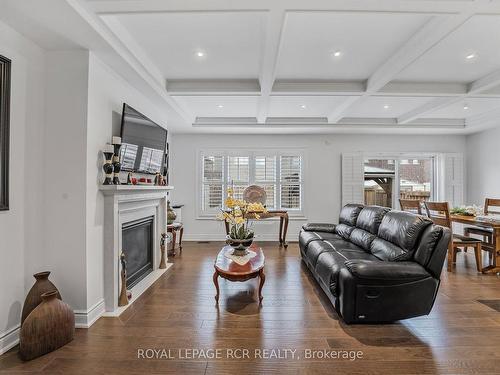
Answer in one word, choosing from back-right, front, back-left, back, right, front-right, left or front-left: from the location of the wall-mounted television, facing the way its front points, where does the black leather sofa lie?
front

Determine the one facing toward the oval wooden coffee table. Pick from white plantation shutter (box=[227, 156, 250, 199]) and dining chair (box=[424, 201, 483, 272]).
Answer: the white plantation shutter

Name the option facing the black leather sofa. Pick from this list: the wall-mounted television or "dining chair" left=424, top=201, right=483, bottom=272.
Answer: the wall-mounted television

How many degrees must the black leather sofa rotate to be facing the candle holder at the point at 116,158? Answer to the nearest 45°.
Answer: approximately 45° to its right

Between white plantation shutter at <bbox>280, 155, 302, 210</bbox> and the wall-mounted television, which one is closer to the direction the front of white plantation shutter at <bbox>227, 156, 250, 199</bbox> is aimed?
the wall-mounted television

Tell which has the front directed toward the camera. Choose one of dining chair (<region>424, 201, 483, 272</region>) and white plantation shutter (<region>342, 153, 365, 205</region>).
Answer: the white plantation shutter

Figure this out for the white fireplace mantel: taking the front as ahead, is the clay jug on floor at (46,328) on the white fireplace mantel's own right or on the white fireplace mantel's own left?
on the white fireplace mantel's own right

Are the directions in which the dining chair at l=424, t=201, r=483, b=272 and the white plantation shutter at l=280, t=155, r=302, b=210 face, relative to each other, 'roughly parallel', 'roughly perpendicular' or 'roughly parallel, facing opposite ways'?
roughly perpendicular

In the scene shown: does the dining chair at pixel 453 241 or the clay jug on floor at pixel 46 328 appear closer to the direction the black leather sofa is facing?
the clay jug on floor

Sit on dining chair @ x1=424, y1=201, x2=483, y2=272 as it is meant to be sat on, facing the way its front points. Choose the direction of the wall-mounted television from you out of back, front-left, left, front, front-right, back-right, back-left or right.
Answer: back

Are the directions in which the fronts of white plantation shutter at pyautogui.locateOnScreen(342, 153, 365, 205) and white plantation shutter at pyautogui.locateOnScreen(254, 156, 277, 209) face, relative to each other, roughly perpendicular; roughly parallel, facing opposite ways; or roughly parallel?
roughly parallel

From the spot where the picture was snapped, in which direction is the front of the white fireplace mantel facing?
facing the viewer and to the right of the viewer

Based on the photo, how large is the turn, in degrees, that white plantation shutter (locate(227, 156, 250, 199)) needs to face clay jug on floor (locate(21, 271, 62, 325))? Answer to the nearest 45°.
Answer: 0° — it already faces it

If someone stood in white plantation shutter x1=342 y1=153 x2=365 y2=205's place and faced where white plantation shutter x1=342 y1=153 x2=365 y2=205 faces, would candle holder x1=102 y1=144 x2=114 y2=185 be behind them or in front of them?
in front

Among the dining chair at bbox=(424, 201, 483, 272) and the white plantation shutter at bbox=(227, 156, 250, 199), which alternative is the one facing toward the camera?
the white plantation shutter

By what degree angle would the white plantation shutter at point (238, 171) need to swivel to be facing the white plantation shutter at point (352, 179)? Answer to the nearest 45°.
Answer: approximately 90° to its left

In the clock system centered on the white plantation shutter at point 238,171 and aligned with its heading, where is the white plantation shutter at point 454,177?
the white plantation shutter at point 454,177 is roughly at 9 o'clock from the white plantation shutter at point 238,171.

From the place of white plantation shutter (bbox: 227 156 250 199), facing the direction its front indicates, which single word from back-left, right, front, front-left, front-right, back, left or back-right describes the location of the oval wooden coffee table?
front

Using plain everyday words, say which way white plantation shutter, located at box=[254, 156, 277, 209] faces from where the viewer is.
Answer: facing the viewer

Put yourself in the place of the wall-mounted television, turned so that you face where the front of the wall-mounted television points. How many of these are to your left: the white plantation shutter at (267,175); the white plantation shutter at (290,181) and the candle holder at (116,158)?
2
